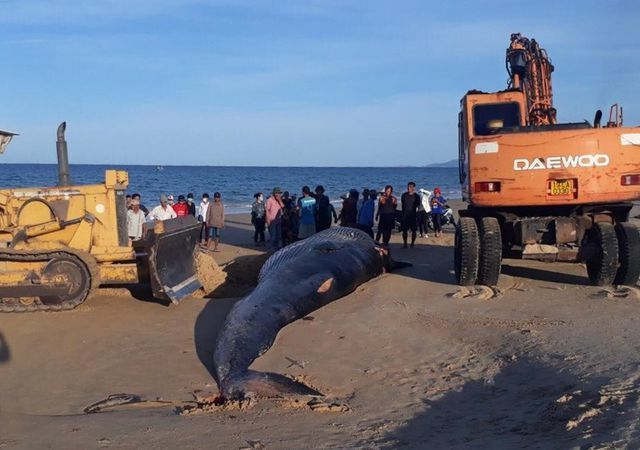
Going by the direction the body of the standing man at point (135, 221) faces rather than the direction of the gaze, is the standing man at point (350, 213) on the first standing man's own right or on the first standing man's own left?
on the first standing man's own left

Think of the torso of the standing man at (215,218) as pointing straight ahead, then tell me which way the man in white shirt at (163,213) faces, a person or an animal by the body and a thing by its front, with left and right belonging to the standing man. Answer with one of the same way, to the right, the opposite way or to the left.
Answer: the same way

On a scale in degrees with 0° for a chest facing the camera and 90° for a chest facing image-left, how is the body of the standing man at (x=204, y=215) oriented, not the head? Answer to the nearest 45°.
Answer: approximately 0°

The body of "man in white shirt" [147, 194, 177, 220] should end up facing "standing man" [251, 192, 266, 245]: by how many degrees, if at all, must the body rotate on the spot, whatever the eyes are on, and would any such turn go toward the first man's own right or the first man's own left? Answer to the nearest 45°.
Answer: approximately 135° to the first man's own left

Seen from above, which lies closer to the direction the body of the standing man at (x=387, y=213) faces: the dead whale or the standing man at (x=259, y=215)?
the dead whale

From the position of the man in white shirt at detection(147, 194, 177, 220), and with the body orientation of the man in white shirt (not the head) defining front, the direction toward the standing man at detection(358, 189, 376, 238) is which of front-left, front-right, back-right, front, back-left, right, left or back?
left

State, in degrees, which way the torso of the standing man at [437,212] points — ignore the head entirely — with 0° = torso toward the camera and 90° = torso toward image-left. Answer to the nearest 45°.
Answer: approximately 45°

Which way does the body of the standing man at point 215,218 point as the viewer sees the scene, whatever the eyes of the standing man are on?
toward the camera

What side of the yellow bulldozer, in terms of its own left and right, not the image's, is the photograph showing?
right

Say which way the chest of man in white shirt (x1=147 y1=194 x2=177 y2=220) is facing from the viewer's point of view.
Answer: toward the camera

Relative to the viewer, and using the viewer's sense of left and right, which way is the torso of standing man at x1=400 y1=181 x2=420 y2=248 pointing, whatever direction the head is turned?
facing the viewer

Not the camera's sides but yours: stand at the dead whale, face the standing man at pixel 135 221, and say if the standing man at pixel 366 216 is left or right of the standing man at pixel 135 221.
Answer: right

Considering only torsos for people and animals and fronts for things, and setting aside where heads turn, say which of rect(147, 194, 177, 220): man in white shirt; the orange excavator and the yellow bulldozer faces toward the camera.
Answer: the man in white shirt

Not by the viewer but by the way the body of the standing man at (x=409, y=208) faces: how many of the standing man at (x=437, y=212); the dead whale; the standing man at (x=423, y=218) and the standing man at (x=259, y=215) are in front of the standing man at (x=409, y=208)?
1

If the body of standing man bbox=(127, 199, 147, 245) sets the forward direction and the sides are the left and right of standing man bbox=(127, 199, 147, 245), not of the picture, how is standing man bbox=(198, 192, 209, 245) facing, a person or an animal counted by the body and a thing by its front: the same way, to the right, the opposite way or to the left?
the same way
